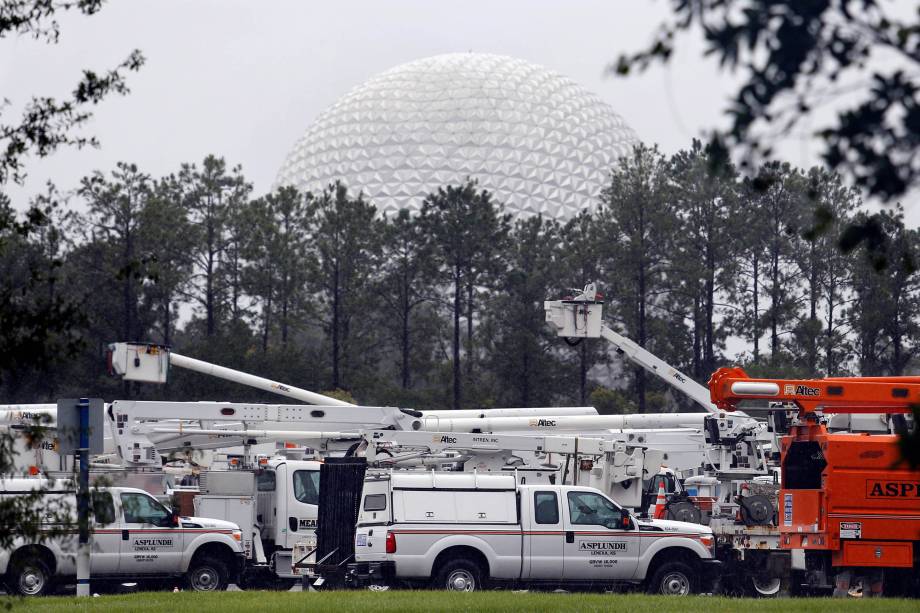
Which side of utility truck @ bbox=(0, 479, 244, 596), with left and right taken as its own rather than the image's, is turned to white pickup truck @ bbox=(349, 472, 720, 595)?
front

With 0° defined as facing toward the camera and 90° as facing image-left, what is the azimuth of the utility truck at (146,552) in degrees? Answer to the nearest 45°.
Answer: approximately 270°

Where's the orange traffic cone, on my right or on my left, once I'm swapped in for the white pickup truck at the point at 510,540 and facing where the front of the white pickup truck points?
on my left

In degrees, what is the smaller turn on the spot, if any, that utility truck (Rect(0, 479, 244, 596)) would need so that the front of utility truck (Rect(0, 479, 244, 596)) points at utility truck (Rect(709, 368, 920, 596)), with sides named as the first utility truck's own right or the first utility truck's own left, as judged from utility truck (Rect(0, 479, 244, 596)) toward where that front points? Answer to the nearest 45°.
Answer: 0° — it already faces it

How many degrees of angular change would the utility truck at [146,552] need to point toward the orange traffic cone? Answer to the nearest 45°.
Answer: approximately 45° to its left

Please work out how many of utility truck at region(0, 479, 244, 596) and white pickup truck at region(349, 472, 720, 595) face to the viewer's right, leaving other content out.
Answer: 2

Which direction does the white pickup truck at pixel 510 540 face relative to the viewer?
to the viewer's right

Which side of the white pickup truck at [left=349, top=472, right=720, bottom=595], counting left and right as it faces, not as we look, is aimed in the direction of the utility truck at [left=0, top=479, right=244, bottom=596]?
back

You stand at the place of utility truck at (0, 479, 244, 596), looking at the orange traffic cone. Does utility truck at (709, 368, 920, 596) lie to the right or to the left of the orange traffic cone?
right

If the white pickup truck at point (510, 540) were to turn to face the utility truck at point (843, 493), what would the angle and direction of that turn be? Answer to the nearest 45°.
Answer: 0° — it already faces it
